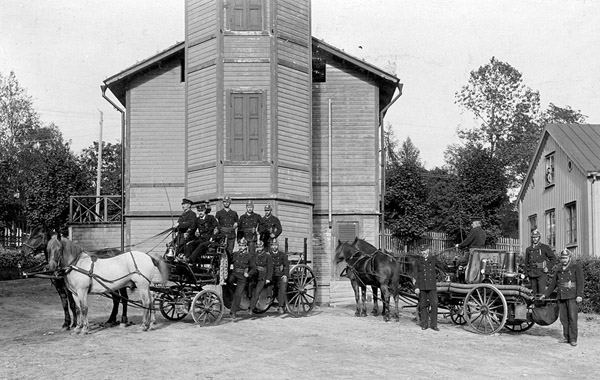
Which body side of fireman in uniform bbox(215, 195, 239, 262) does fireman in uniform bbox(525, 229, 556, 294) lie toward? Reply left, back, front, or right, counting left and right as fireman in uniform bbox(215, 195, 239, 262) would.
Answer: left

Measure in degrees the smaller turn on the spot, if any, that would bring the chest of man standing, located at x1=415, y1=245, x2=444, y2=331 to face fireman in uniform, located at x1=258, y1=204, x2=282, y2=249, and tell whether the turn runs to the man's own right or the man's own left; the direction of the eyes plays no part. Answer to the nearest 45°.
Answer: approximately 90° to the man's own right

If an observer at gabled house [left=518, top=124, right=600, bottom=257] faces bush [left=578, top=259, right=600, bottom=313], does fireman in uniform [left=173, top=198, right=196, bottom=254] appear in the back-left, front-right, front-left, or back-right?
front-right

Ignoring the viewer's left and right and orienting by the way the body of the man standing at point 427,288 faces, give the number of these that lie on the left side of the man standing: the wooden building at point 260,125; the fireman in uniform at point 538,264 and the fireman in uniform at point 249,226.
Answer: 1

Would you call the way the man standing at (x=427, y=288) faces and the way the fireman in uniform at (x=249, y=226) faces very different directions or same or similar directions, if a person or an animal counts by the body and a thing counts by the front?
same or similar directions

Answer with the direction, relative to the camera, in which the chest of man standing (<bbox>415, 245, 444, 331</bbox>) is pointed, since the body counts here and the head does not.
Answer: toward the camera

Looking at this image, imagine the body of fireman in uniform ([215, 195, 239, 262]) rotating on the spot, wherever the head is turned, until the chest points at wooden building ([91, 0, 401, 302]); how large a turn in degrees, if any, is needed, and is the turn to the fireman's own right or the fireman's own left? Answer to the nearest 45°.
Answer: approximately 180°

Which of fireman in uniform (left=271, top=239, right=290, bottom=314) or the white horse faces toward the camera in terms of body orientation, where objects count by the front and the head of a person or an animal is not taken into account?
the fireman in uniform

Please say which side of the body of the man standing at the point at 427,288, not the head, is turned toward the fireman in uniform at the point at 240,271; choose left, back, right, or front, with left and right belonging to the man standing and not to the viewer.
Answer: right

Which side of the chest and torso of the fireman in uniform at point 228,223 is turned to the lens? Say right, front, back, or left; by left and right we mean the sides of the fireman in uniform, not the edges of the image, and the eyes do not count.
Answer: front

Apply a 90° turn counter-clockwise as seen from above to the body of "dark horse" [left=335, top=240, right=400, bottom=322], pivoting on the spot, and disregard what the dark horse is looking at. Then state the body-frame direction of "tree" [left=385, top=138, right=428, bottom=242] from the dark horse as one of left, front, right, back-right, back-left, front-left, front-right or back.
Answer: back-right

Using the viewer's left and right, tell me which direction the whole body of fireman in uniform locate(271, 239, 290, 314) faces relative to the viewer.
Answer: facing the viewer

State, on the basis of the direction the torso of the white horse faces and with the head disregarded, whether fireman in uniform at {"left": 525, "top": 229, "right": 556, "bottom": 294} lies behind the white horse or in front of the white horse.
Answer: behind

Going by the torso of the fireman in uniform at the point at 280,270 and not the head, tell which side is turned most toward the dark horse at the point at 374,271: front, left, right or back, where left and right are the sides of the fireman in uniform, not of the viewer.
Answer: left

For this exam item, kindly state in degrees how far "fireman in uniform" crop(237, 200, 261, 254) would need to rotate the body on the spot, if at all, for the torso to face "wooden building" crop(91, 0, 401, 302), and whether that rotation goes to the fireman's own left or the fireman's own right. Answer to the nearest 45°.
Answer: approximately 180°

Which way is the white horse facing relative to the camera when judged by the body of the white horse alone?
to the viewer's left

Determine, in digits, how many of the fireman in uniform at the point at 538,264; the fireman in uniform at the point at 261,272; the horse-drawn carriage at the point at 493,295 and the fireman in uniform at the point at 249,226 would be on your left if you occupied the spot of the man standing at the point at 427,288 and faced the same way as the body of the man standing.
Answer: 2
